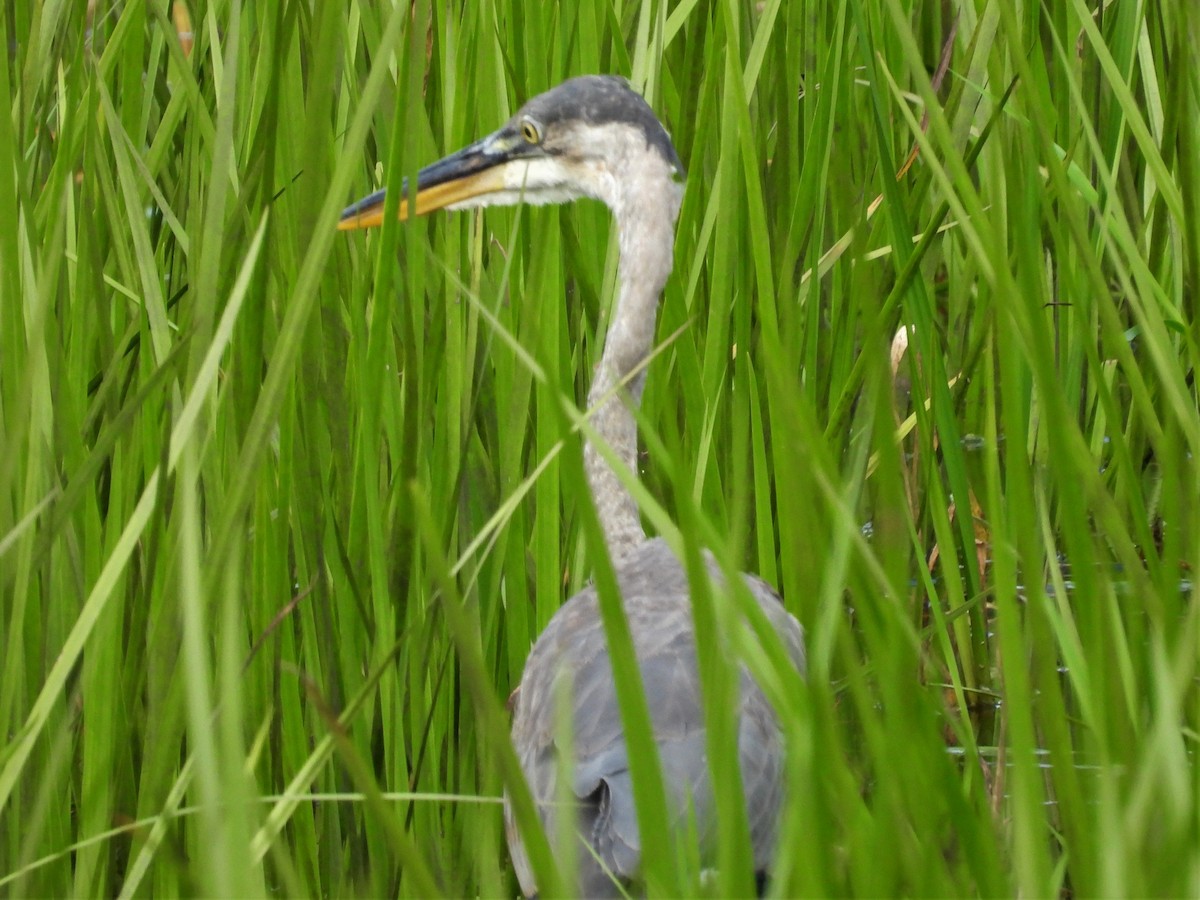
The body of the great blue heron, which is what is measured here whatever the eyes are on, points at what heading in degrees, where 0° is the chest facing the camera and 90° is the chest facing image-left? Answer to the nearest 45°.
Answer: approximately 180°
